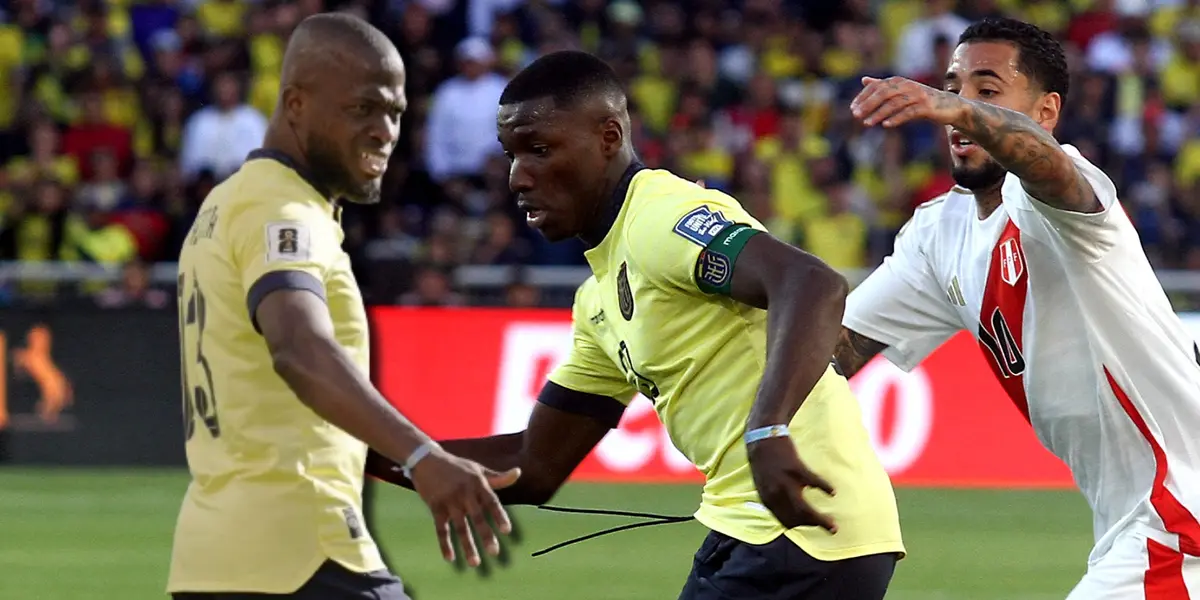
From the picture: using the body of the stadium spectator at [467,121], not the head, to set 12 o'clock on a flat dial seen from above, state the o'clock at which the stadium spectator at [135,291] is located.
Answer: the stadium spectator at [135,291] is roughly at 2 o'clock from the stadium spectator at [467,121].

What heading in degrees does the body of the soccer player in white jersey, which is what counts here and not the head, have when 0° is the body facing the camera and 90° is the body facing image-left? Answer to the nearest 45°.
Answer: approximately 45°

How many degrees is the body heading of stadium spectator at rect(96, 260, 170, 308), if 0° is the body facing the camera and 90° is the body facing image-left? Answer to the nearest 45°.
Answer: approximately 0°

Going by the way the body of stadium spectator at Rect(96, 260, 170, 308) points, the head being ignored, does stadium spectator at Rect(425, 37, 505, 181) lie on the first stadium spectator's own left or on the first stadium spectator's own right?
on the first stadium spectator's own left

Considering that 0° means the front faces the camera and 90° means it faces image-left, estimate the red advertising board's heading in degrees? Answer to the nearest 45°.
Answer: approximately 0°

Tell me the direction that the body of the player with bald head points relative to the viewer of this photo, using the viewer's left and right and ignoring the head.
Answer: facing to the right of the viewer

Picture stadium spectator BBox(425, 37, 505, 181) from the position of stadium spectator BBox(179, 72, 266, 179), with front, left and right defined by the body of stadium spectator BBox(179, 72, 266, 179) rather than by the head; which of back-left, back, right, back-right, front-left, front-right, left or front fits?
left

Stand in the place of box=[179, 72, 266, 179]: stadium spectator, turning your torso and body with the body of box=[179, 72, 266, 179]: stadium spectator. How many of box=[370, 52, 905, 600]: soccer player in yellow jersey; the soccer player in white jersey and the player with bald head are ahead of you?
3

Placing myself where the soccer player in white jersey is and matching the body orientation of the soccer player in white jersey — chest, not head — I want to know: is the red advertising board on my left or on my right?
on my right

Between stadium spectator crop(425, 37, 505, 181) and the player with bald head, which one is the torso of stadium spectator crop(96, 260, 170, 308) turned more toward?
the player with bald head
